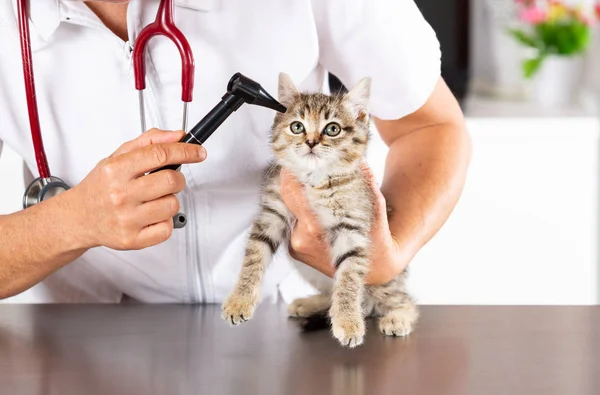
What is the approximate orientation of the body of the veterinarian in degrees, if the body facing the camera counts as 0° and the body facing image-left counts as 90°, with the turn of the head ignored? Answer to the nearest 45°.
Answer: approximately 0°

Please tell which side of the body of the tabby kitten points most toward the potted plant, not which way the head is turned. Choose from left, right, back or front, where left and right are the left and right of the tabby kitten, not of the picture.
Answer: back
